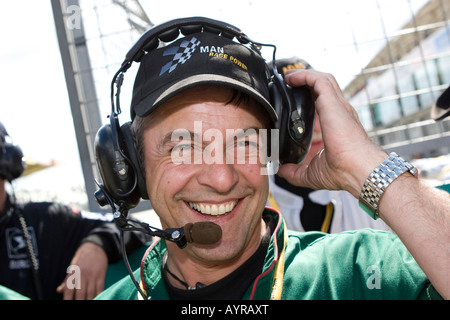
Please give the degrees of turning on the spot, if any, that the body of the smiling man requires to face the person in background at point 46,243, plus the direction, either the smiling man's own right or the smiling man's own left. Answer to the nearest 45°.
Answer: approximately 135° to the smiling man's own right

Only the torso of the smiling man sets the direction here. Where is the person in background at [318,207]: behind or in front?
behind

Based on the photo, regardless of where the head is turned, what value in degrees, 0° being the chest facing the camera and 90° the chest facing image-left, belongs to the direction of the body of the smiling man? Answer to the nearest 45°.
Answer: approximately 0°
